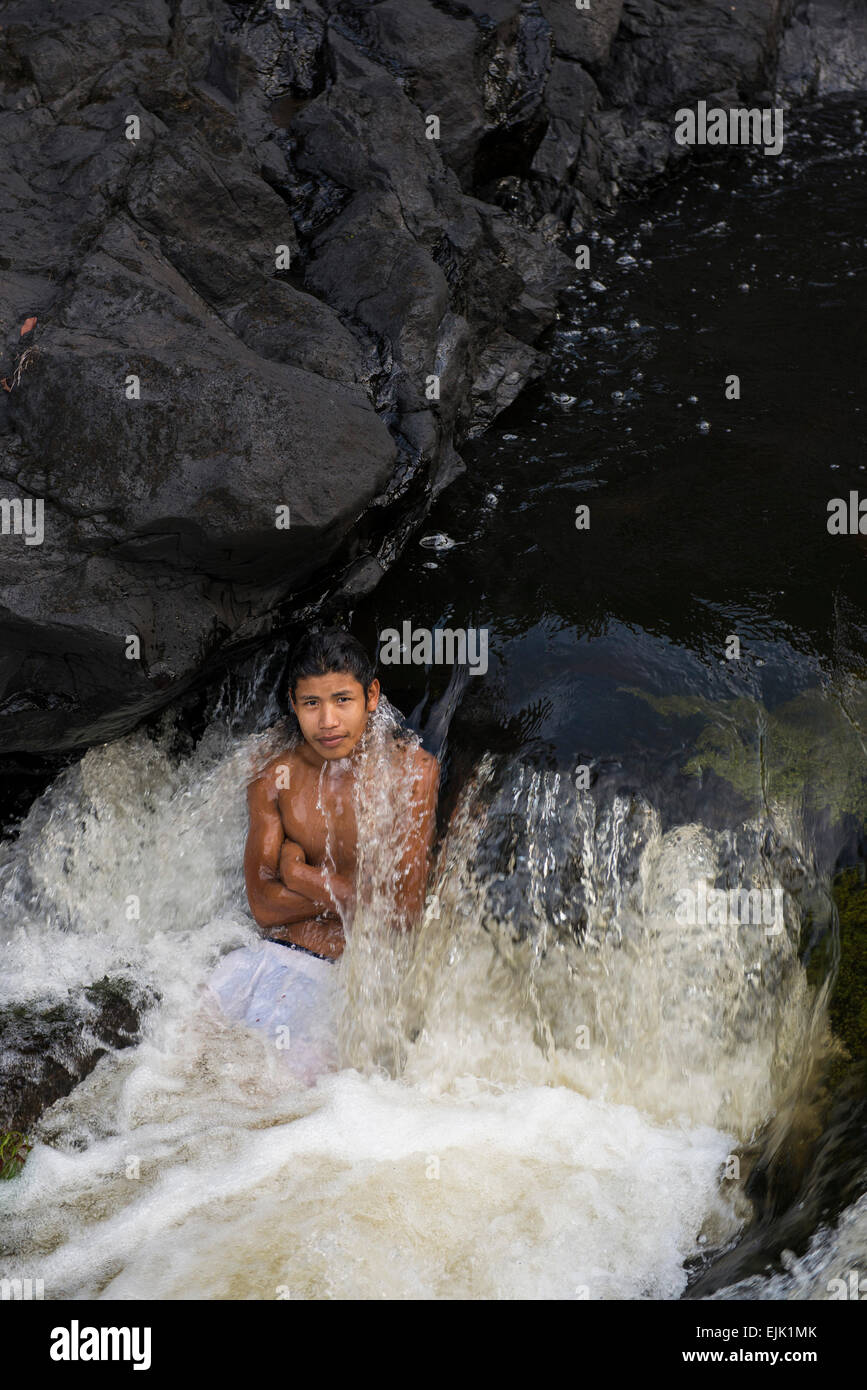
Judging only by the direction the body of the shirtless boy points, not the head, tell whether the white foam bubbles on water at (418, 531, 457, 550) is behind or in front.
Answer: behind

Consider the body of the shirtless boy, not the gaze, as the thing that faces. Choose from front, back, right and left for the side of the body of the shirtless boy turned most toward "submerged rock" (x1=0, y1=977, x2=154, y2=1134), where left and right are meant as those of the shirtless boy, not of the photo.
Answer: right

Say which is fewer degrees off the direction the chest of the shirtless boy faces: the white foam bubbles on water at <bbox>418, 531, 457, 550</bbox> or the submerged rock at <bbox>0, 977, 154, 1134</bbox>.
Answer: the submerged rock

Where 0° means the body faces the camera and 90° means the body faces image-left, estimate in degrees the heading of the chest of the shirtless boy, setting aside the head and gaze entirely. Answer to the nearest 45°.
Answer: approximately 0°

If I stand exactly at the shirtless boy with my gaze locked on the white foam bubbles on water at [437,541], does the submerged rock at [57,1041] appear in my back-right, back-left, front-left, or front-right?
back-left
